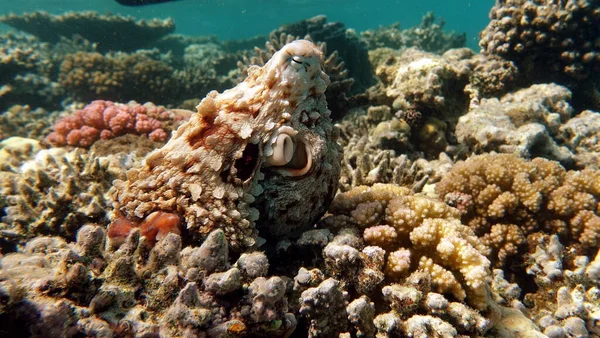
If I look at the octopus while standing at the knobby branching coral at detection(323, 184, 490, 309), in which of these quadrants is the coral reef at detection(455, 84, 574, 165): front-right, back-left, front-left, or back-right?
back-right

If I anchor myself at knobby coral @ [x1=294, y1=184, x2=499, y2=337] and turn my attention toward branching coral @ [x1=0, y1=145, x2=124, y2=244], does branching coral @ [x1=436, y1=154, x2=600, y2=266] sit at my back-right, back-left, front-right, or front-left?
back-right
